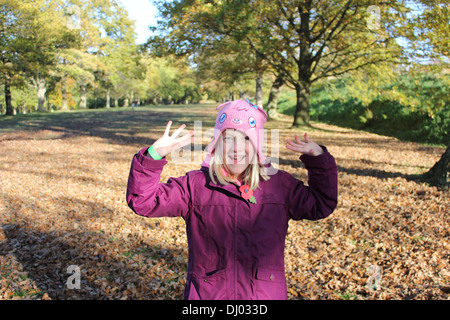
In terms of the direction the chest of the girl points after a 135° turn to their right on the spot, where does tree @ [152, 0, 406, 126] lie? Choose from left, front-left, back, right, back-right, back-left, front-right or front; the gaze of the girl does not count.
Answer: front-right

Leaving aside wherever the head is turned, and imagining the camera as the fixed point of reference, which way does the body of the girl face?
toward the camera

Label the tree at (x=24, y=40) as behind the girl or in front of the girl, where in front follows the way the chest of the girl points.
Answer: behind
